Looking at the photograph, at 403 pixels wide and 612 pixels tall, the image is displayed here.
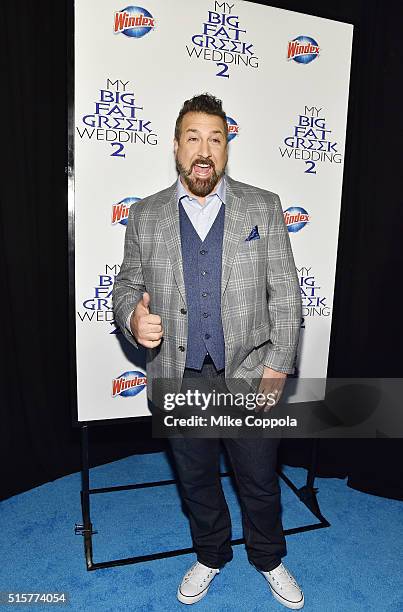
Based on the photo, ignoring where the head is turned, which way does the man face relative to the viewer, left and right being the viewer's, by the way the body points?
facing the viewer

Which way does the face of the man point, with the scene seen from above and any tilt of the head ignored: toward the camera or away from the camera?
toward the camera
